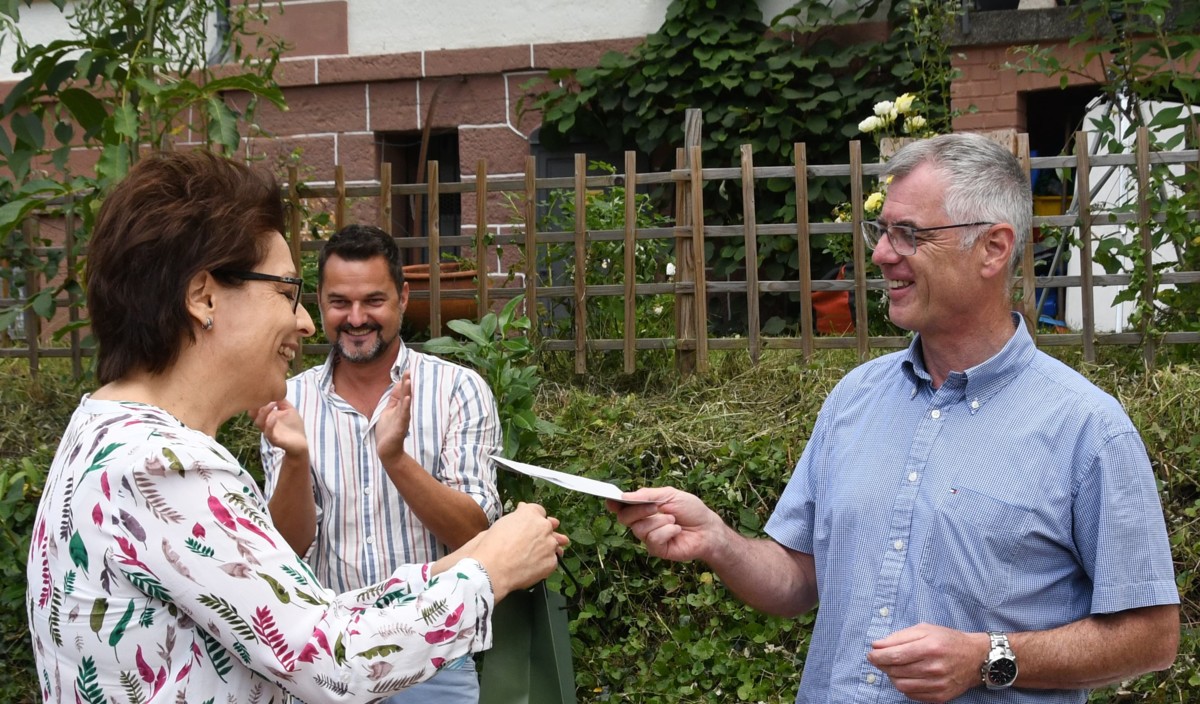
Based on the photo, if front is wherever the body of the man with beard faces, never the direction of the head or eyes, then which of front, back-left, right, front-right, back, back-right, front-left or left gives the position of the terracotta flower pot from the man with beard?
back

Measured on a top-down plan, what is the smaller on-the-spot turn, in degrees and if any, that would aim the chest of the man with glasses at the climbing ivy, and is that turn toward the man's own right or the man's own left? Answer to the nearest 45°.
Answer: approximately 135° to the man's own right

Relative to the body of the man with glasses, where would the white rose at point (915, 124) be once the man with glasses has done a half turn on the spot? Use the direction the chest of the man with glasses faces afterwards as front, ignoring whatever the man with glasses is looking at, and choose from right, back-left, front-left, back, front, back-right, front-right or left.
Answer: front-left

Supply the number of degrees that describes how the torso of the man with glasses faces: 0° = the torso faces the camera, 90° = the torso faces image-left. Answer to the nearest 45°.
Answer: approximately 45°

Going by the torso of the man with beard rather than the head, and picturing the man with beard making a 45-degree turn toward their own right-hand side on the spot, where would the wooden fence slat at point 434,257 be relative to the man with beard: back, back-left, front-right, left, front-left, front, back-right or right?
back-right

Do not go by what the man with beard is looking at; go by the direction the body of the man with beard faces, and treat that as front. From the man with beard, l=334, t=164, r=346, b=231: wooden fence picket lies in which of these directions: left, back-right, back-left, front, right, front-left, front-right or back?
back

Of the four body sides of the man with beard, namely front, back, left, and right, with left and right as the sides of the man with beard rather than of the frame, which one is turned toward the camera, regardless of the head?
front

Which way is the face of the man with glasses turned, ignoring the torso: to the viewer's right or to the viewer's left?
to the viewer's left

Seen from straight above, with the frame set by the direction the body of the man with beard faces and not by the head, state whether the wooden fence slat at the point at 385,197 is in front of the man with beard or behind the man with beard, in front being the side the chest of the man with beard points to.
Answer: behind

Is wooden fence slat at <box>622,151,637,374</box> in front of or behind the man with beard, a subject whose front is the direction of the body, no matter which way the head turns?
behind

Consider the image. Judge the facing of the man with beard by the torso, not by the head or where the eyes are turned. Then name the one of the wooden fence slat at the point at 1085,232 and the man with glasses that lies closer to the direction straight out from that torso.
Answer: the man with glasses

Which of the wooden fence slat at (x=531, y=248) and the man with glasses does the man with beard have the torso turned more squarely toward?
the man with glasses
